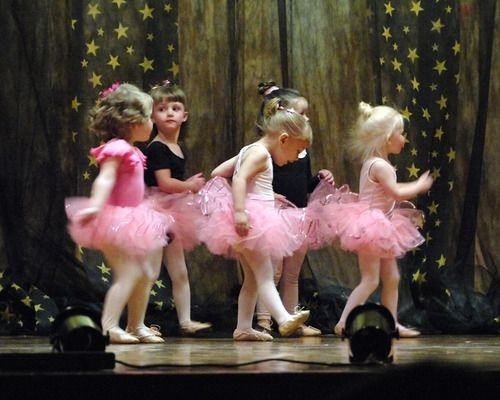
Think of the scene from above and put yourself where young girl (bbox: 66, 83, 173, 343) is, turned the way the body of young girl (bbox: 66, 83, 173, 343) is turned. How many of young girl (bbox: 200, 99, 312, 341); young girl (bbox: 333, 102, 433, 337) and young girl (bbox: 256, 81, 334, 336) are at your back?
0

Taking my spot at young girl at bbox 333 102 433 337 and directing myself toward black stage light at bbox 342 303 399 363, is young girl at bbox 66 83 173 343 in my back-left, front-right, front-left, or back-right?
front-right

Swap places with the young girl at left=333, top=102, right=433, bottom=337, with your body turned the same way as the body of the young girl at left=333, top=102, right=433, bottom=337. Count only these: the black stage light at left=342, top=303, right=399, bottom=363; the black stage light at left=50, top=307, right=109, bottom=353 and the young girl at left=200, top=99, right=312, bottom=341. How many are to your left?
0

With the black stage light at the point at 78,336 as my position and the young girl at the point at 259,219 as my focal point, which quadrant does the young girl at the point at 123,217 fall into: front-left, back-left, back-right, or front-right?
front-left

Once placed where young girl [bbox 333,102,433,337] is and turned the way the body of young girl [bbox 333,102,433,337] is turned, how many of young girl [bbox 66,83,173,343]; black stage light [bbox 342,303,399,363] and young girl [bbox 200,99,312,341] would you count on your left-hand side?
0

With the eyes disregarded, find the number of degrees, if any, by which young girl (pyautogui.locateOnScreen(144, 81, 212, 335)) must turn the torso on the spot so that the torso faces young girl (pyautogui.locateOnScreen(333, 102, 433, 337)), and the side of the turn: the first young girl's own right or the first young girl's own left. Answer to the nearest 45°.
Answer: approximately 45° to the first young girl's own left

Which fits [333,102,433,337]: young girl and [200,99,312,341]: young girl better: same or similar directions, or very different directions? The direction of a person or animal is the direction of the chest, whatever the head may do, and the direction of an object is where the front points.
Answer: same or similar directions

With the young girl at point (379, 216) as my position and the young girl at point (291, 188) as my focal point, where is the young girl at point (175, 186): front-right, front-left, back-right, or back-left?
front-left

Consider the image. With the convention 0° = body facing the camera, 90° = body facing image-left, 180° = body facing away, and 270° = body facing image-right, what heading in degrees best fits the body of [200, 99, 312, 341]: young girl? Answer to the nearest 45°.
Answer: approximately 270°

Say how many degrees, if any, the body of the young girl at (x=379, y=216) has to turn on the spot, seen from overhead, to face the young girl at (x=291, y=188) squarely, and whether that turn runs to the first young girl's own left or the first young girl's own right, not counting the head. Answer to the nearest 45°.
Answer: approximately 135° to the first young girl's own left

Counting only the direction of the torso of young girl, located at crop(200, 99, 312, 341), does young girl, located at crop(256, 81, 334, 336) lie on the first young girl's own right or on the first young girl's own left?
on the first young girl's own left

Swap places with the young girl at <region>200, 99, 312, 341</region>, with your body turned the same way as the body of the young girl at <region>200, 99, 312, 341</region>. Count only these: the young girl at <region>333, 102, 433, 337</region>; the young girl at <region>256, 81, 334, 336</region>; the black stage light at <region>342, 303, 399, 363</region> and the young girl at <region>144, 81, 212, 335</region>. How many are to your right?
1

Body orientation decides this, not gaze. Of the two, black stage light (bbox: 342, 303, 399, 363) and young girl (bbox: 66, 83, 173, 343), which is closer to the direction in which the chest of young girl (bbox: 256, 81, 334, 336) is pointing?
the black stage light

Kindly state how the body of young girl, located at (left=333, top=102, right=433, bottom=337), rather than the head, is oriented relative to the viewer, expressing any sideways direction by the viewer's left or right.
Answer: facing to the right of the viewer

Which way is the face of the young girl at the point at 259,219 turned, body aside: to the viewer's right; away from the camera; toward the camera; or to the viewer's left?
to the viewer's right

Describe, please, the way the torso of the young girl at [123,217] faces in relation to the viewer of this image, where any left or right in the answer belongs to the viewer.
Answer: facing to the right of the viewer

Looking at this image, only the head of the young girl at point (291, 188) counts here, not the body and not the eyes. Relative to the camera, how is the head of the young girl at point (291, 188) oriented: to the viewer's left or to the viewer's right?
to the viewer's right

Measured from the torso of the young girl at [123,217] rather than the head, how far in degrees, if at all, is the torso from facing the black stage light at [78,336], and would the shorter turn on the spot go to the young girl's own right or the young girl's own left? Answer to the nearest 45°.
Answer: approximately 90° to the young girl's own right
